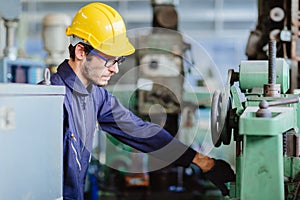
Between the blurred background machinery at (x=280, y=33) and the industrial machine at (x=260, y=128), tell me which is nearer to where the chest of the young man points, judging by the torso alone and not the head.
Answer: the industrial machine

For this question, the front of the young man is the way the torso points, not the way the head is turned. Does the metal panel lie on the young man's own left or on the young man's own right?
on the young man's own right

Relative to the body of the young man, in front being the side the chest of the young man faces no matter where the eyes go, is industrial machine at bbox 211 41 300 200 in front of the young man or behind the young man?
in front

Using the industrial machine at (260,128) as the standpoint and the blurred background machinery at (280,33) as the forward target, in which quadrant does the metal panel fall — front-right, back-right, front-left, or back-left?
back-left

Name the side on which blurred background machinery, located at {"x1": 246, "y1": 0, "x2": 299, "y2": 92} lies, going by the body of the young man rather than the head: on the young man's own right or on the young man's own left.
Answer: on the young man's own left

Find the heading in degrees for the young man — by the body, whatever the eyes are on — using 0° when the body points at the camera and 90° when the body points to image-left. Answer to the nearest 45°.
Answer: approximately 315°
